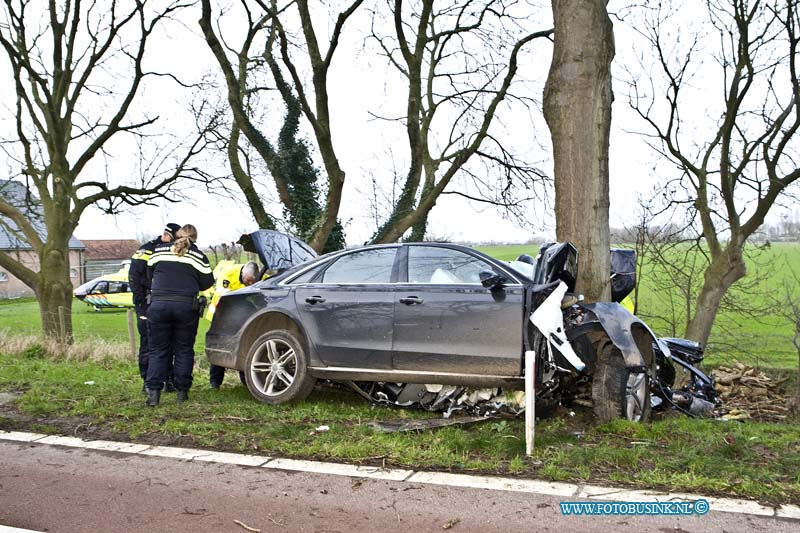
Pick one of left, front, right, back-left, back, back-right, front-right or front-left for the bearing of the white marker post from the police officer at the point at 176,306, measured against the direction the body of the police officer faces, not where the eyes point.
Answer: back-right

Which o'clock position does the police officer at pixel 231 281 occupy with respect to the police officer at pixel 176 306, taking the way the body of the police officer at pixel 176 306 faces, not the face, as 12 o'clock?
the police officer at pixel 231 281 is roughly at 1 o'clock from the police officer at pixel 176 306.

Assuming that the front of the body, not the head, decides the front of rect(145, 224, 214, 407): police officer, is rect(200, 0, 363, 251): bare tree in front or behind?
in front

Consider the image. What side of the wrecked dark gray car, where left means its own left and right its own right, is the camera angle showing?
right

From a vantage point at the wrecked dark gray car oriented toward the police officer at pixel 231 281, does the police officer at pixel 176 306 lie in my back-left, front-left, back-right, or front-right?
front-left

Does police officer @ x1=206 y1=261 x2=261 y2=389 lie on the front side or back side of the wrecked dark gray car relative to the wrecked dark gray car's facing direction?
on the back side

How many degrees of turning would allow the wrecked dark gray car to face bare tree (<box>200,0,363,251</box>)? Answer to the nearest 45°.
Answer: approximately 90° to its left

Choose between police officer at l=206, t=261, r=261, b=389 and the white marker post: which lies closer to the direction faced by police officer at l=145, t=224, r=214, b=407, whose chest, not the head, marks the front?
the police officer

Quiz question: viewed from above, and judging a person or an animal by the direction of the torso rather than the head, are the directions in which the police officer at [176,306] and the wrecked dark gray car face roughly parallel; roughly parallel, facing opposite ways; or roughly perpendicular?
roughly perpendicular

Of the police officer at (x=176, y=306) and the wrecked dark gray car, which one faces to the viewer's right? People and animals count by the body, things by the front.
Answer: the wrecked dark gray car

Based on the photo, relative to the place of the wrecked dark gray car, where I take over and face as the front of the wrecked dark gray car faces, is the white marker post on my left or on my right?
on my right

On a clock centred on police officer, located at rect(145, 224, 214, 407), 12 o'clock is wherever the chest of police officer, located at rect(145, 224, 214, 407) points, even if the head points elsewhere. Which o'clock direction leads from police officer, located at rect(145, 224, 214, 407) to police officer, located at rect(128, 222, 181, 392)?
police officer, located at rect(128, 222, 181, 392) is roughly at 11 o'clock from police officer, located at rect(145, 224, 214, 407).

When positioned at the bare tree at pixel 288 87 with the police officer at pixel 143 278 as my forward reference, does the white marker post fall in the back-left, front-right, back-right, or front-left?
front-left

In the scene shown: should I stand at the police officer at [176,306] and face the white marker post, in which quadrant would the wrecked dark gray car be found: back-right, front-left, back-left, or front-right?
front-left

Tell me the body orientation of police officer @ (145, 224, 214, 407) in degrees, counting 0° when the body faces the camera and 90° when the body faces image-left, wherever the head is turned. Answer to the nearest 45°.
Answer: approximately 180°

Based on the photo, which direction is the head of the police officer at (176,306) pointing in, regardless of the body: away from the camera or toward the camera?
away from the camera
